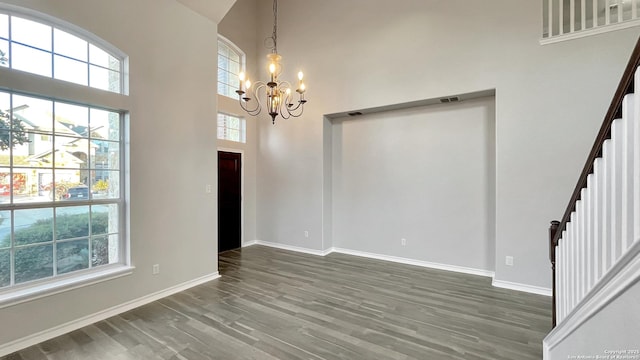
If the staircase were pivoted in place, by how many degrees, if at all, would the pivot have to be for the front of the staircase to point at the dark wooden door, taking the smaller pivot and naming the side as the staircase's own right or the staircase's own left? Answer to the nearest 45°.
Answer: approximately 45° to the staircase's own left

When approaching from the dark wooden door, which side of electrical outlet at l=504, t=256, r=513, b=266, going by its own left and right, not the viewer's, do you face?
right

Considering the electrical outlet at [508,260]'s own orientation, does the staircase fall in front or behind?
in front

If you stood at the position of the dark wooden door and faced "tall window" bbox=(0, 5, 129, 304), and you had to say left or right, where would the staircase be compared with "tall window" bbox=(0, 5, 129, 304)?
left

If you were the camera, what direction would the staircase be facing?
facing away from the viewer and to the left of the viewer

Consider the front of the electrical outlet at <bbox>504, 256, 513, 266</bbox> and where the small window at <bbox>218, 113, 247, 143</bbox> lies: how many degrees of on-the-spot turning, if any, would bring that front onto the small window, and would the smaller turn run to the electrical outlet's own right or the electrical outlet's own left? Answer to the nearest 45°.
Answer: approximately 90° to the electrical outlet's own right

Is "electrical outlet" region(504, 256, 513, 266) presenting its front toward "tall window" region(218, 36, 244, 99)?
no

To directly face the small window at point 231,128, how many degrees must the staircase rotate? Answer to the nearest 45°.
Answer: approximately 45° to its left

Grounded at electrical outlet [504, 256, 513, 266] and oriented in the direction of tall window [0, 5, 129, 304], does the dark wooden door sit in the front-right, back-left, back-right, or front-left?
front-right

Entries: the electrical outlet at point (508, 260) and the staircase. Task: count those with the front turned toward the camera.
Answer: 1

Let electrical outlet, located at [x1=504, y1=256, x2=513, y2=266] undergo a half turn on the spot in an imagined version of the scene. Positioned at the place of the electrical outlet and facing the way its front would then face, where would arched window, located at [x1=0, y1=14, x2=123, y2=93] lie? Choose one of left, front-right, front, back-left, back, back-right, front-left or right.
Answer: back-left

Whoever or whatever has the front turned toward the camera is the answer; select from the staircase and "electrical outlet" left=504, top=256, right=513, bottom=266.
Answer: the electrical outlet

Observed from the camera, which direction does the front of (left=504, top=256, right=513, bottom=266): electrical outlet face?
facing the viewer
